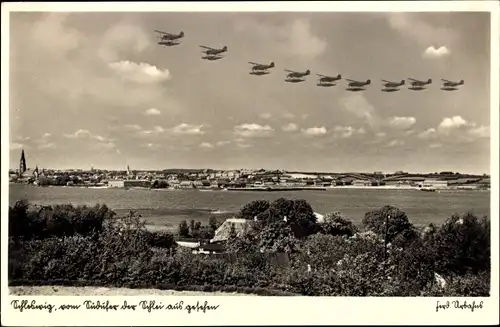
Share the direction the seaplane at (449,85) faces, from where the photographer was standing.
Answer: facing to the left of the viewer

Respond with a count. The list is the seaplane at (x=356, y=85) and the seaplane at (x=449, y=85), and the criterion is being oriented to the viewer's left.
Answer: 2

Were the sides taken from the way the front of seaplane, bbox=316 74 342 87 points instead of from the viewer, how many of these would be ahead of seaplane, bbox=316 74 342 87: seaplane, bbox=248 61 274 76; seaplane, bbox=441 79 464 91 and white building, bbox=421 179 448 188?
1

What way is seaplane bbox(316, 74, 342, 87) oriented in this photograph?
to the viewer's left

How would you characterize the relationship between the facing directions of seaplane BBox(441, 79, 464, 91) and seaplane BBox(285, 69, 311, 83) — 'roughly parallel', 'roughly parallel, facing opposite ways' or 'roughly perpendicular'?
roughly parallel

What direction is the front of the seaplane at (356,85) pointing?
to the viewer's left

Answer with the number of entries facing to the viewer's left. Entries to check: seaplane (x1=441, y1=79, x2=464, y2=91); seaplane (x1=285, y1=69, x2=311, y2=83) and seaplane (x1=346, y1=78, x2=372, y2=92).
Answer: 3

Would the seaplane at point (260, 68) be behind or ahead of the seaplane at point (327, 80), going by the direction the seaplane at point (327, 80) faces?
ahead

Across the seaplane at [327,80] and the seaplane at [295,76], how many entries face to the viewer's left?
2

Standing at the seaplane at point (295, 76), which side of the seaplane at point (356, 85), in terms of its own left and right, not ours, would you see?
front

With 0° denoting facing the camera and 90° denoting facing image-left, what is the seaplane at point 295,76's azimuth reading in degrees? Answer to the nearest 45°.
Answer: approximately 90°

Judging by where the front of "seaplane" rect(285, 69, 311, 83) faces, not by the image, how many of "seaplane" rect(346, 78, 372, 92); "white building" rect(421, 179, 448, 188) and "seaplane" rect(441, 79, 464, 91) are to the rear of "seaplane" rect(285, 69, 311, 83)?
3
